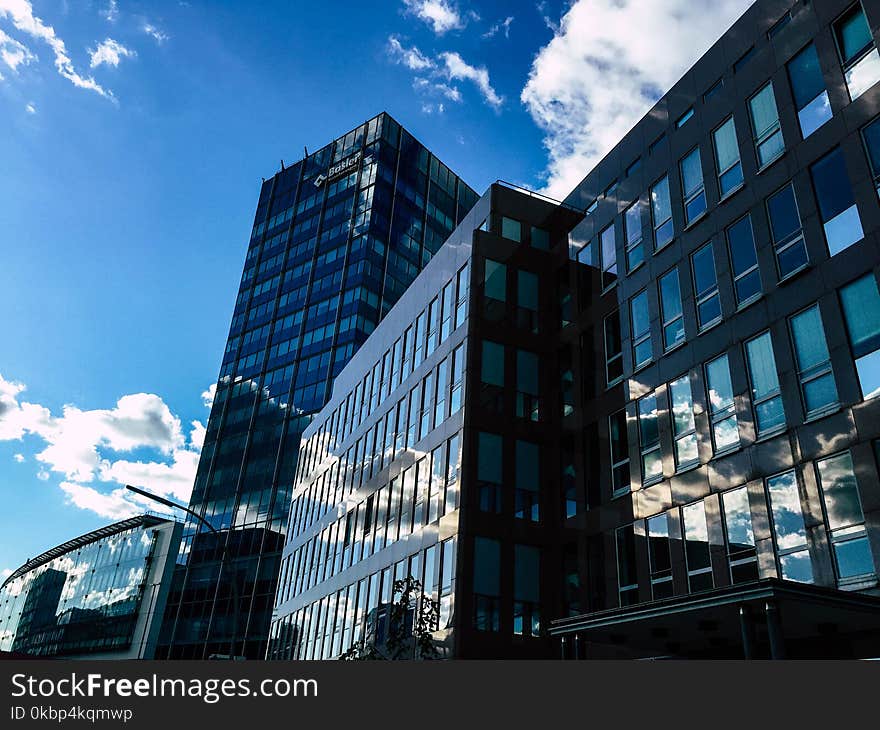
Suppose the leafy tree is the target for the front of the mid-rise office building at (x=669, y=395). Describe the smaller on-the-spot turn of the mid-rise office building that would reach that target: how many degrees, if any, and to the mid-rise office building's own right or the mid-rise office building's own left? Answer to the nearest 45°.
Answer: approximately 90° to the mid-rise office building's own right

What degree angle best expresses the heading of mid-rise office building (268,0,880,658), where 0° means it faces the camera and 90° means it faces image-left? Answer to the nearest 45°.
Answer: approximately 45°
